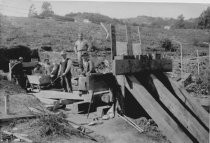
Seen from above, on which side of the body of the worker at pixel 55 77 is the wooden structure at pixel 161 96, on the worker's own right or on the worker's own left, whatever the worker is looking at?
on the worker's own left

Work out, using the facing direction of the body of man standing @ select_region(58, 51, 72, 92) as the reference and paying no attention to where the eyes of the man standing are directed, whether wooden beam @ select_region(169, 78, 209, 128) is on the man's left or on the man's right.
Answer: on the man's left

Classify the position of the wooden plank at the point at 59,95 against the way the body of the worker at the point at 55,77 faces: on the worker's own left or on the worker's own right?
on the worker's own left

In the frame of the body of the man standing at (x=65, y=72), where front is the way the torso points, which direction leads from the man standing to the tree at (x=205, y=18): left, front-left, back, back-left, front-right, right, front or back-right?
back

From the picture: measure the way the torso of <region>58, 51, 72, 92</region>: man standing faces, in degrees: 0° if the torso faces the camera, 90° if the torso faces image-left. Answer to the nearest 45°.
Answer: approximately 45°
